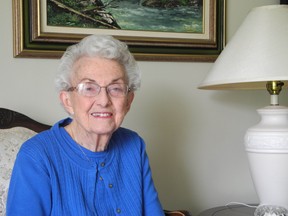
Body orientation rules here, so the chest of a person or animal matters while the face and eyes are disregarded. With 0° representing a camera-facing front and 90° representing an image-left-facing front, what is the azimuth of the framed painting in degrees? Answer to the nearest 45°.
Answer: approximately 0°

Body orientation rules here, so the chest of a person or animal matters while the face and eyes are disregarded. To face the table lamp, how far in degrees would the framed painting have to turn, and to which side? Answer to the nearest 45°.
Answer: approximately 45° to its left

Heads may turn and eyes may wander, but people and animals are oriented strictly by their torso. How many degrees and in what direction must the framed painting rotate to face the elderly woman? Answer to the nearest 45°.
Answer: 0° — it already faces them
